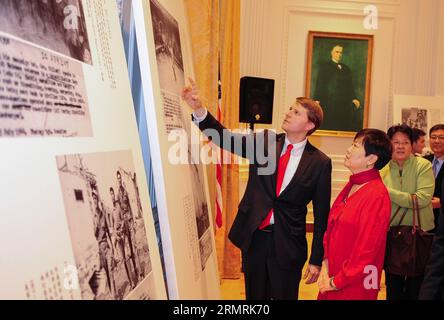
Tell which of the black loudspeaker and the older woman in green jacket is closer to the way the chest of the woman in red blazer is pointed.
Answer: the black loudspeaker

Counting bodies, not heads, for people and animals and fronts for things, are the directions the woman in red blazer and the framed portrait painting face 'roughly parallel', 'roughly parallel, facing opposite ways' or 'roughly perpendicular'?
roughly perpendicular

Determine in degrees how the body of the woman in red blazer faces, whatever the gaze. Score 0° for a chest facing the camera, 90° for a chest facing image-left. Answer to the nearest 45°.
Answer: approximately 90°

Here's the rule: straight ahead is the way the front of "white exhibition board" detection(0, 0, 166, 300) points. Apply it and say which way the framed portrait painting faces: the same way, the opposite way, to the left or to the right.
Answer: to the right

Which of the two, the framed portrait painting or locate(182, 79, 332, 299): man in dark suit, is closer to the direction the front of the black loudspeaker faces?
the man in dark suit

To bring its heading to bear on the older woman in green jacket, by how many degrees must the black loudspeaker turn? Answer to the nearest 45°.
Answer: approximately 45° to its left

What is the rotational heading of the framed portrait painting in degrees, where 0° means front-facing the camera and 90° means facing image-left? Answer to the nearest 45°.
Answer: approximately 0°

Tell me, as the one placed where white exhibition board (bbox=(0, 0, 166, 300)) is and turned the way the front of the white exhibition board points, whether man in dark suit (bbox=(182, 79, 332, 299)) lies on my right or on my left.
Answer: on my left

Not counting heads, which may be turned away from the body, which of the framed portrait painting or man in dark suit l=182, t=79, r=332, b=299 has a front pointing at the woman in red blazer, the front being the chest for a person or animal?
the framed portrait painting

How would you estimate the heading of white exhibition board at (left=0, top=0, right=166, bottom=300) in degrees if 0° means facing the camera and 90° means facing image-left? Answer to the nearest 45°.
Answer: approximately 315°

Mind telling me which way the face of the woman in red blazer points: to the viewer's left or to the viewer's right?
to the viewer's left

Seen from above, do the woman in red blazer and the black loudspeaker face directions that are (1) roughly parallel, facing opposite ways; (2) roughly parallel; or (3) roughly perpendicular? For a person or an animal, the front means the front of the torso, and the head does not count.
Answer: roughly perpendicular

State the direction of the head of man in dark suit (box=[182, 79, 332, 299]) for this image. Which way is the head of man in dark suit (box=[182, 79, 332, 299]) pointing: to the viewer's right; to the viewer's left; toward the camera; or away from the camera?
to the viewer's left
